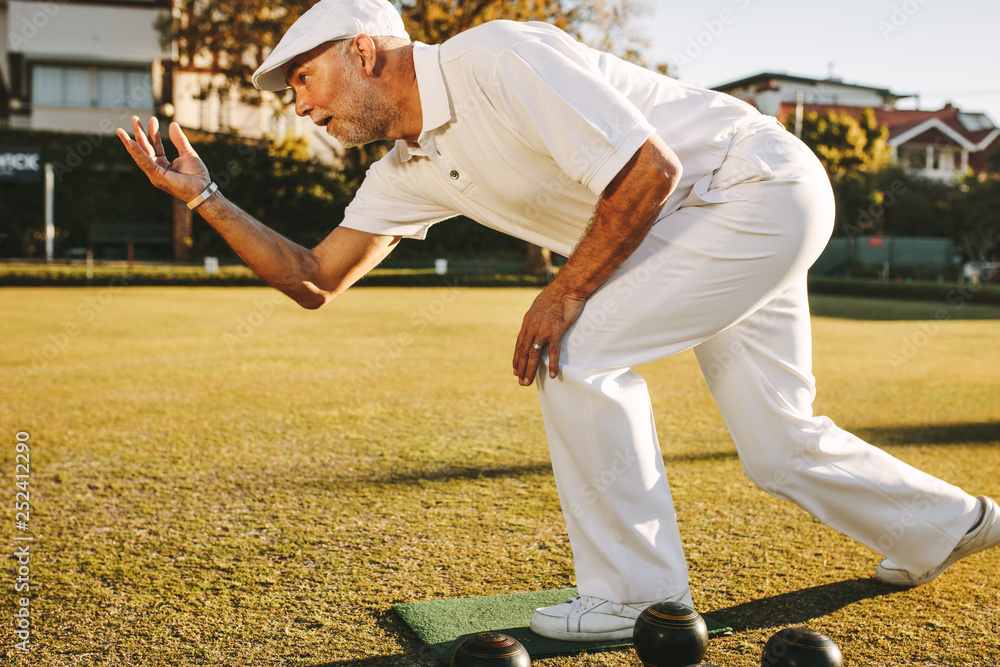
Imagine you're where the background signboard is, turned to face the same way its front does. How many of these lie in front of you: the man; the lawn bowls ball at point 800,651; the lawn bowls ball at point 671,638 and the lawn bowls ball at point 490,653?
4

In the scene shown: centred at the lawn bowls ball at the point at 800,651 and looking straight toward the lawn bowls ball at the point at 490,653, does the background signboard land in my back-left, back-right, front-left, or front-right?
front-right

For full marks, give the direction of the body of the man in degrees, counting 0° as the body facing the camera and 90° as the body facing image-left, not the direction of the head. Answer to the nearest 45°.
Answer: approximately 90°

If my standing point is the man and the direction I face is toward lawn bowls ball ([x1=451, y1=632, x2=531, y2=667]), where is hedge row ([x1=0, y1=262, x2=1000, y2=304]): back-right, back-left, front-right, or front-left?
back-right

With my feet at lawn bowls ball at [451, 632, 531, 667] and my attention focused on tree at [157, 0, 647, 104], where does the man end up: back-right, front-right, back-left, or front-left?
front-right

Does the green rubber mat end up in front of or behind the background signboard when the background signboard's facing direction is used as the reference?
in front

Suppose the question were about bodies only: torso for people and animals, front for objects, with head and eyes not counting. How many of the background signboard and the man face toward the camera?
1

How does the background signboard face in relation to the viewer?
toward the camera

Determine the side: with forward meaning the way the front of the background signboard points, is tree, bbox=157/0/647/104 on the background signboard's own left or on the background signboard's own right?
on the background signboard's own left

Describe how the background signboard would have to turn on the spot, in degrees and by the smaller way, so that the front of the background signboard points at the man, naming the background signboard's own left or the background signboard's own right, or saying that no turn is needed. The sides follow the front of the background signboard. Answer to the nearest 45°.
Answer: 0° — it already faces them

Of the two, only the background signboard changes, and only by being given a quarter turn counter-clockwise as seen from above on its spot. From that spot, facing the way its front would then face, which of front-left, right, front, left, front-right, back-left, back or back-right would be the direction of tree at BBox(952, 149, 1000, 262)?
front

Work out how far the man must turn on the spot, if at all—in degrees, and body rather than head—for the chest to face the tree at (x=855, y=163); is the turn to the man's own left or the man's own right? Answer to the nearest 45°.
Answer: approximately 90° to the man's own right

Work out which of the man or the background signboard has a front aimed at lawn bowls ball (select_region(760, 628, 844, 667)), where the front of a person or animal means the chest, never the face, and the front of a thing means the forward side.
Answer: the background signboard

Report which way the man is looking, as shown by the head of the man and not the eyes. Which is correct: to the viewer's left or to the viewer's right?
to the viewer's left

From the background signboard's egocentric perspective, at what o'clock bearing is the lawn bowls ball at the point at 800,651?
The lawn bowls ball is roughly at 12 o'clock from the background signboard.

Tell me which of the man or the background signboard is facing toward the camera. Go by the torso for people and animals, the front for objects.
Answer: the background signboard
